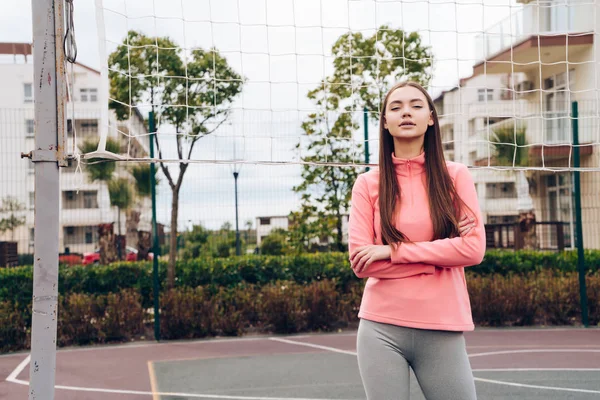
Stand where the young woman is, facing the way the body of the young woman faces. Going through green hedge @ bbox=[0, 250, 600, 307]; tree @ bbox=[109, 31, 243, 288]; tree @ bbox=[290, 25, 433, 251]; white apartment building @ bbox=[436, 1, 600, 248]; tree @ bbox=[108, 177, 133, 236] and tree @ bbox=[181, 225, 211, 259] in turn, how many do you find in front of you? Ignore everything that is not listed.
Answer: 0

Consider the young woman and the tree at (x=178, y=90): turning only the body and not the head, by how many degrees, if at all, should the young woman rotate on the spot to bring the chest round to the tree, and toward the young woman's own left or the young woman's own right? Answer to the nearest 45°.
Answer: approximately 135° to the young woman's own right

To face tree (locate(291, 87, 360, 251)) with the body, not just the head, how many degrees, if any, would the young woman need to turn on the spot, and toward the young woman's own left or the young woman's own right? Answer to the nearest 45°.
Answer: approximately 180°

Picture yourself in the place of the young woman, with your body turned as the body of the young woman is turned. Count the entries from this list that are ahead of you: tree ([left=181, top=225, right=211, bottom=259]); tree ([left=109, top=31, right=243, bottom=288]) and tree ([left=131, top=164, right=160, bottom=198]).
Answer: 0

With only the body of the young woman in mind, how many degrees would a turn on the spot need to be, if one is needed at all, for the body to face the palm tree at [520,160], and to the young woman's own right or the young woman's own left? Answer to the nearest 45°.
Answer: approximately 180°

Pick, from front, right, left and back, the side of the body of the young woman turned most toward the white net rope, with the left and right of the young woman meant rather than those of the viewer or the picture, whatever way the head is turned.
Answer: back

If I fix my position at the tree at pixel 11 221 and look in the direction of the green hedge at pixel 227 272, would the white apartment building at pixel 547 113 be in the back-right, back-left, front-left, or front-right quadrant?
front-left

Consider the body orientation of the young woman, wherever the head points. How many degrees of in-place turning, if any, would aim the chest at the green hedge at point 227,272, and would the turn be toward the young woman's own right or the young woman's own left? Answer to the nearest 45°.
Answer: approximately 180°

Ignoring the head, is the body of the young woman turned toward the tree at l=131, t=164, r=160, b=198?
no

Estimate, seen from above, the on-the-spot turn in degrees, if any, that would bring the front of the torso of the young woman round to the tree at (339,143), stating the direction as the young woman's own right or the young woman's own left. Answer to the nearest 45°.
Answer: approximately 180°

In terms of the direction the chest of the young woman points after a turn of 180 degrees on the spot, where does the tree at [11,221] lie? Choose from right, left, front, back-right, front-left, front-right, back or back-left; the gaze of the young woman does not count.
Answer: front-left

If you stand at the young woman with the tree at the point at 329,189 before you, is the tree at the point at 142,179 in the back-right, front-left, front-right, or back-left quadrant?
front-left

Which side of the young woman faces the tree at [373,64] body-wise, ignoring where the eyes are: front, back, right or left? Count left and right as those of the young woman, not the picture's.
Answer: back

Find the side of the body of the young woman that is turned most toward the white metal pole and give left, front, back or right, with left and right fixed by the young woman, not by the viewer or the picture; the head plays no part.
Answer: right

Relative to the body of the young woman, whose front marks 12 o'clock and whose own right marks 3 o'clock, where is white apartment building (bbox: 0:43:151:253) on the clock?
The white apartment building is roughly at 5 o'clock from the young woman.

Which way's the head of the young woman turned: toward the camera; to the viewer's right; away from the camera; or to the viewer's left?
toward the camera

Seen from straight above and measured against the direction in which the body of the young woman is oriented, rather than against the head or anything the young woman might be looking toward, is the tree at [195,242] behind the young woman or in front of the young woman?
behind

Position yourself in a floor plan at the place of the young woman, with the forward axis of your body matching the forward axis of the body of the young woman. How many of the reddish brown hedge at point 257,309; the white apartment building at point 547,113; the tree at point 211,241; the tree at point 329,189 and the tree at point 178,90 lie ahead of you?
0

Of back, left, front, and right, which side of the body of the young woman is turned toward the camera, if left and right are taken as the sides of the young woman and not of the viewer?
front

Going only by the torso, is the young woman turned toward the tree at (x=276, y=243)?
no
